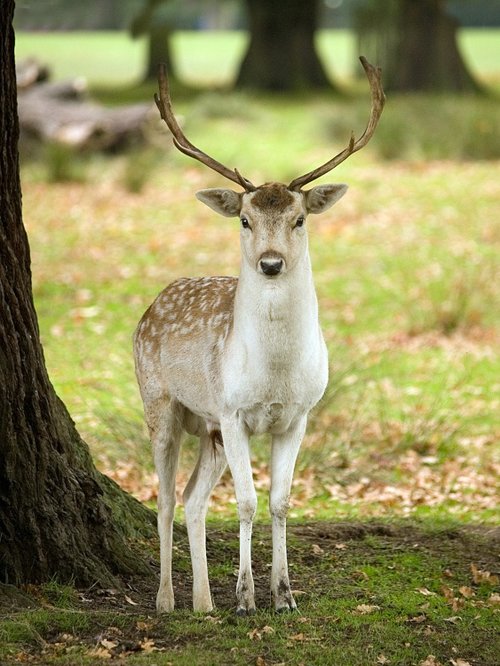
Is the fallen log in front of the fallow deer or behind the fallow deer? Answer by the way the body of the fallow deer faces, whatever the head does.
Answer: behind

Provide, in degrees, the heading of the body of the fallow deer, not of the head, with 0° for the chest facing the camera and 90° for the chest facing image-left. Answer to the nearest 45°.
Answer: approximately 315°

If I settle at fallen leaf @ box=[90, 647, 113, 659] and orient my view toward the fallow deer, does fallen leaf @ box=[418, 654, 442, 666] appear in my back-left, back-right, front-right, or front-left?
front-right

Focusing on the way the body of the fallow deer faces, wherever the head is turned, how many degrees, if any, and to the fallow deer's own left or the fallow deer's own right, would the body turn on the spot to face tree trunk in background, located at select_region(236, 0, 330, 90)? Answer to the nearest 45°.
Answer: approximately 135° to the fallow deer's own left

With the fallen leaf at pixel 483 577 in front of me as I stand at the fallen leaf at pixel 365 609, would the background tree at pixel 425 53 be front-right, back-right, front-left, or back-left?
front-left

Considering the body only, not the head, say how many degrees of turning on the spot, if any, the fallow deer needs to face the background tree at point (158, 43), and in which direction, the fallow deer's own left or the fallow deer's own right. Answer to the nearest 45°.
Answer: approximately 135° to the fallow deer's own left

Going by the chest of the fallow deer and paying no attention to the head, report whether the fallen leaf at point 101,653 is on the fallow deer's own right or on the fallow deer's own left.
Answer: on the fallow deer's own right

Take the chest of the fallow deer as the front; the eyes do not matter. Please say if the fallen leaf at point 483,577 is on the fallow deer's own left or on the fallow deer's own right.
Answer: on the fallow deer's own left
